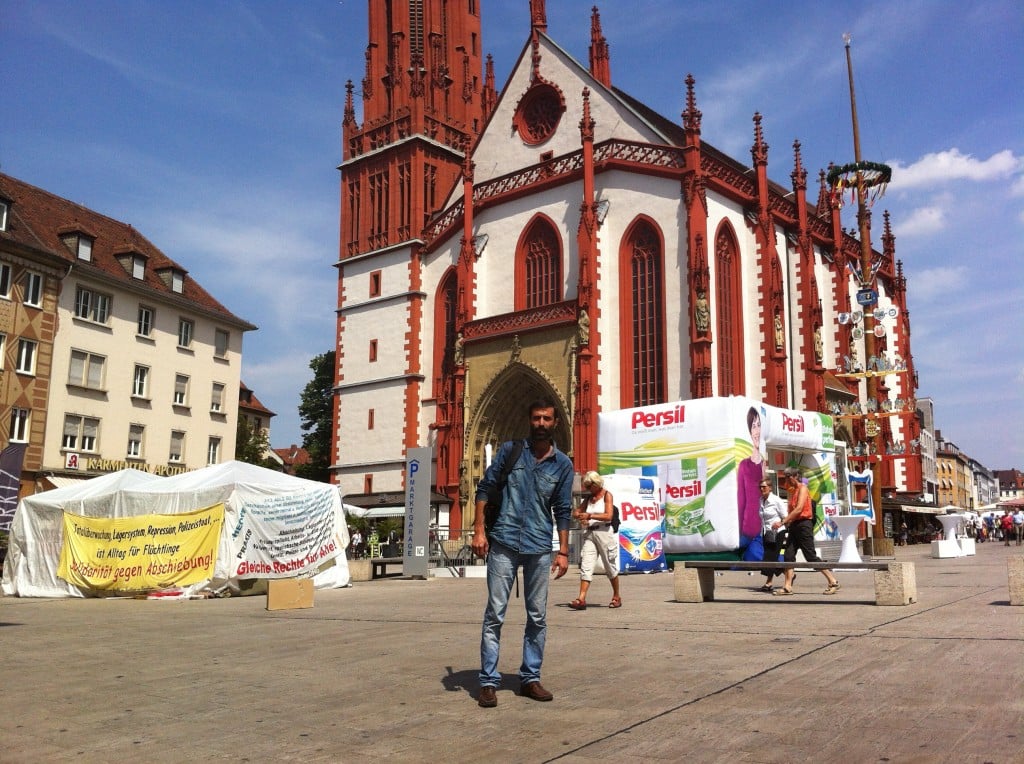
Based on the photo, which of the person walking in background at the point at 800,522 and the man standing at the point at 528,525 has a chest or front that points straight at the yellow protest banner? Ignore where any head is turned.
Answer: the person walking in background

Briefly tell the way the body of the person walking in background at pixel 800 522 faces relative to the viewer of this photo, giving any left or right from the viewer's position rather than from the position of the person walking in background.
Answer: facing to the left of the viewer

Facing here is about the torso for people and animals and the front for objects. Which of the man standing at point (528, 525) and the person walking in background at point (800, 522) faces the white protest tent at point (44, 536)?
the person walking in background

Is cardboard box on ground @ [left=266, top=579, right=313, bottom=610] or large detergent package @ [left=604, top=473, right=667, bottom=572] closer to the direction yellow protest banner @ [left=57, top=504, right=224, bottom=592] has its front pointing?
the cardboard box on ground

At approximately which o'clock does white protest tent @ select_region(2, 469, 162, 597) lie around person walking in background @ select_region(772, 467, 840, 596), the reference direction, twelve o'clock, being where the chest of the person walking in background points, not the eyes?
The white protest tent is roughly at 12 o'clock from the person walking in background.

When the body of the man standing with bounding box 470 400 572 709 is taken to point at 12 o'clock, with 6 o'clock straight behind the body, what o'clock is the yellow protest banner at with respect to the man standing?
The yellow protest banner is roughly at 5 o'clock from the man standing.

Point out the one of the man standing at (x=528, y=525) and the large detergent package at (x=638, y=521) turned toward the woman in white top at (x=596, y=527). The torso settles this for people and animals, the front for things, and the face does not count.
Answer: the large detergent package
